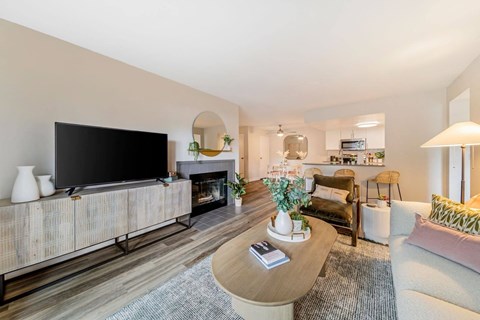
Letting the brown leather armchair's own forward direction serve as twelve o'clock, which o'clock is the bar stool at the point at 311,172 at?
The bar stool is roughly at 4 o'clock from the brown leather armchair.

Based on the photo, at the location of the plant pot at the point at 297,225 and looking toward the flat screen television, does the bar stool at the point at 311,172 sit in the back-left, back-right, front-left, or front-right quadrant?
back-right

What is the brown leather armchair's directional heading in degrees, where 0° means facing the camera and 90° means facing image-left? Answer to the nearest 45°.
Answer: approximately 45°

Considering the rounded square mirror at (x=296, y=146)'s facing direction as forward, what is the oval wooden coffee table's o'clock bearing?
The oval wooden coffee table is roughly at 12 o'clock from the rounded square mirror.

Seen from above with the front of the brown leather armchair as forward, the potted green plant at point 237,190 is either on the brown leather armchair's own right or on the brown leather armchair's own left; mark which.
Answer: on the brown leather armchair's own right

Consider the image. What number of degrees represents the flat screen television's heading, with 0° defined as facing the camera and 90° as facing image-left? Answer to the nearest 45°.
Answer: approximately 315°

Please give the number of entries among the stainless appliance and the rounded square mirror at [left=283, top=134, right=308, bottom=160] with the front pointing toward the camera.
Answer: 2

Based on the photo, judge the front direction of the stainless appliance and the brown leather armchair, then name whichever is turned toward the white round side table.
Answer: the stainless appliance

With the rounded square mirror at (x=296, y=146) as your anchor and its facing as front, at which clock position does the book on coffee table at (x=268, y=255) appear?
The book on coffee table is roughly at 12 o'clock from the rounded square mirror.

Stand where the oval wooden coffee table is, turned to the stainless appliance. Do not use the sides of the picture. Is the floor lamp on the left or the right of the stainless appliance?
right

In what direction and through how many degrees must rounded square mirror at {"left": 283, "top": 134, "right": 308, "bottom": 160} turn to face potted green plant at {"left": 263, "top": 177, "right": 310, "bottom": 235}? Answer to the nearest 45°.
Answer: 0° — it already faces it
